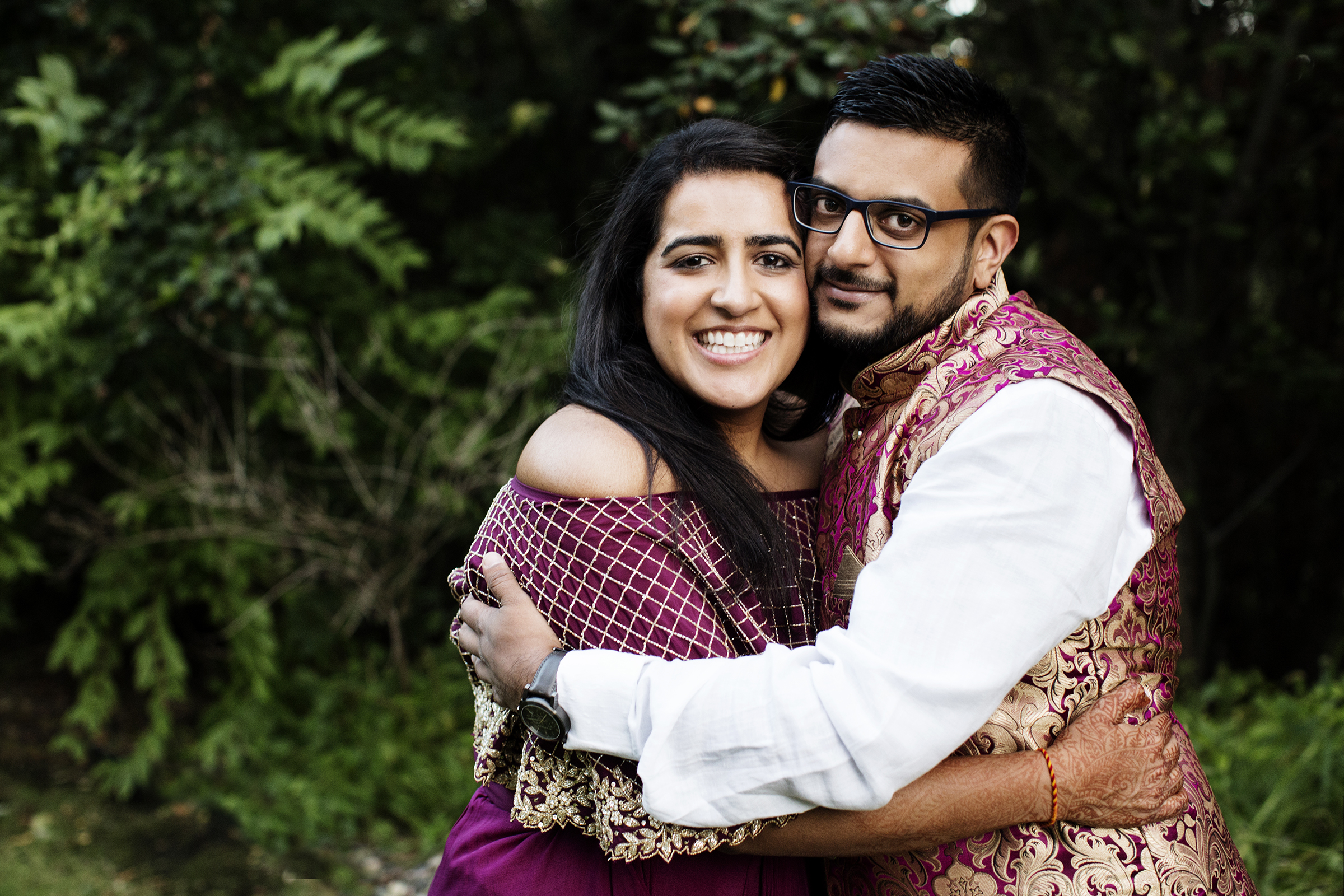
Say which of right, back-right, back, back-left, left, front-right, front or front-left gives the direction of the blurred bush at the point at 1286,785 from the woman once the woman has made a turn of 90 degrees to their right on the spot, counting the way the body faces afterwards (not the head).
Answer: back

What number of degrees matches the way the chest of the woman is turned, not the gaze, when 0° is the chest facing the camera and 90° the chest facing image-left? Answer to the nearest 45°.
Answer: approximately 315°

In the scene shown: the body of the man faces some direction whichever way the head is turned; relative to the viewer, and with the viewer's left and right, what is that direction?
facing to the left of the viewer
